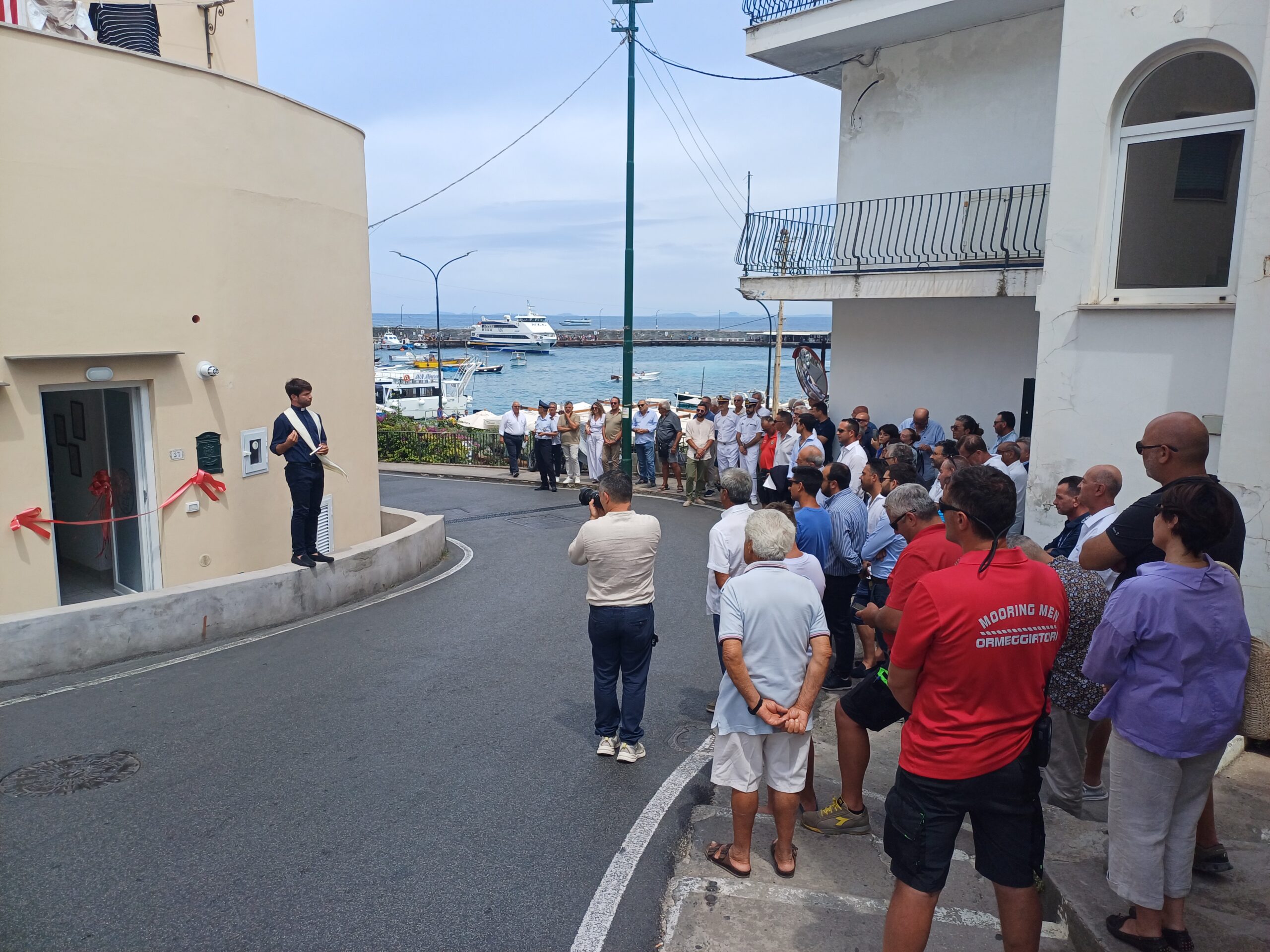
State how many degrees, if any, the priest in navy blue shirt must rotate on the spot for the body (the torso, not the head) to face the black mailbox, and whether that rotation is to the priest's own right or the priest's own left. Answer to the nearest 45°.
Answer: approximately 180°

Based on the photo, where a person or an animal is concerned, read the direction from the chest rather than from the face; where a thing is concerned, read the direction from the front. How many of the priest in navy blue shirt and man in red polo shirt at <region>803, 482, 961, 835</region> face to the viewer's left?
1

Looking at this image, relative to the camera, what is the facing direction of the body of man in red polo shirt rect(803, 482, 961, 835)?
to the viewer's left

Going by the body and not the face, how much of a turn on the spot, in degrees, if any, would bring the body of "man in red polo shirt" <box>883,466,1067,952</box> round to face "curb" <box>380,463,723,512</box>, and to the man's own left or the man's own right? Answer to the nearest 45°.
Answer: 0° — they already face it

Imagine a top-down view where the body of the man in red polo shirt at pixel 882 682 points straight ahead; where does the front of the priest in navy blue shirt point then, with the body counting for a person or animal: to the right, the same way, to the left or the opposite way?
the opposite way

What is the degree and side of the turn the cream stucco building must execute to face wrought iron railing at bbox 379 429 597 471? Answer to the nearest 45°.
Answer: approximately 90° to its left

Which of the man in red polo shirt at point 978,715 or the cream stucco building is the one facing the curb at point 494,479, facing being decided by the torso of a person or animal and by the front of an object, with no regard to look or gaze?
the man in red polo shirt

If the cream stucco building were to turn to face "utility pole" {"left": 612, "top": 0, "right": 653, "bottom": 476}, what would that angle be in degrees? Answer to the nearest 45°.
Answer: approximately 90° to its left

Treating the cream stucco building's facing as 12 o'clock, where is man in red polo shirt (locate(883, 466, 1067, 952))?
The man in red polo shirt is roughly at 1 o'clock from the cream stucco building.

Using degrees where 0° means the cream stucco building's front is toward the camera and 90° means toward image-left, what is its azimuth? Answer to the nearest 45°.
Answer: approximately 315°

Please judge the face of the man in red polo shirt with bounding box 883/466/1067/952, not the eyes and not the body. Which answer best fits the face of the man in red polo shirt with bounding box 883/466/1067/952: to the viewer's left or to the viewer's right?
to the viewer's left

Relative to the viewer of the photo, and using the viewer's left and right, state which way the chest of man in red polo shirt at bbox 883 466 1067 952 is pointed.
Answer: facing away from the viewer and to the left of the viewer

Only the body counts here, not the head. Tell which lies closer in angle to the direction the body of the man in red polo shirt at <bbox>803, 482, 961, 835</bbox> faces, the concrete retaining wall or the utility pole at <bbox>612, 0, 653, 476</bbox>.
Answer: the concrete retaining wall

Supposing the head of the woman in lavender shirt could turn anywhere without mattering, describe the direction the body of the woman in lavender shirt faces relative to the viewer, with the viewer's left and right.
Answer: facing away from the viewer and to the left of the viewer
